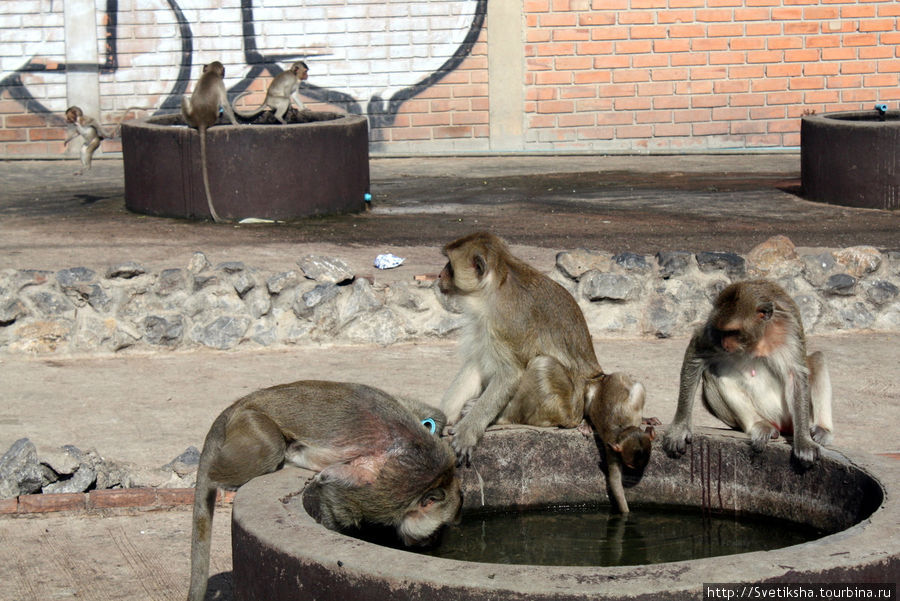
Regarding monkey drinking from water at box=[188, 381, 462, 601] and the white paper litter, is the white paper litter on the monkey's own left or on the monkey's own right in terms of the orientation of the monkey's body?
on the monkey's own left

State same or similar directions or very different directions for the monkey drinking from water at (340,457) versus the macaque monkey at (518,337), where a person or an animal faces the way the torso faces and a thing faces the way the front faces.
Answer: very different directions

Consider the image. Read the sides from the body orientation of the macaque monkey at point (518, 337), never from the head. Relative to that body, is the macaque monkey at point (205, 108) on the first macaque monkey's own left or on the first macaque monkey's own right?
on the first macaque monkey's own right

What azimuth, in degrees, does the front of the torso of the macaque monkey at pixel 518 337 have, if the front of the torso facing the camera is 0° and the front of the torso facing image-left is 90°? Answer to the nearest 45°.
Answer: approximately 90°

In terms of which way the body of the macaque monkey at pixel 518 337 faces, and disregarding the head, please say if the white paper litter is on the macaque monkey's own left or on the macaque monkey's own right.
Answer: on the macaque monkey's own right

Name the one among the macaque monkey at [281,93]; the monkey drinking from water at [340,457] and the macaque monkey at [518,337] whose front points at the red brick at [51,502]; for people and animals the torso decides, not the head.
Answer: the macaque monkey at [518,337]

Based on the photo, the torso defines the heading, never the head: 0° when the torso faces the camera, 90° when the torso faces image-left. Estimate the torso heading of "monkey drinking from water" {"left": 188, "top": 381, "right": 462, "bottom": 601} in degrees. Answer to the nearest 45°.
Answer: approximately 270°

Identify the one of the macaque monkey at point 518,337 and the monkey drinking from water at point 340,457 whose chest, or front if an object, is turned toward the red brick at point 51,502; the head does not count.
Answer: the macaque monkey

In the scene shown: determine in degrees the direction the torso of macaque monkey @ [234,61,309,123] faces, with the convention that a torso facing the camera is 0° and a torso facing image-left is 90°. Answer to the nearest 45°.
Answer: approximately 270°
